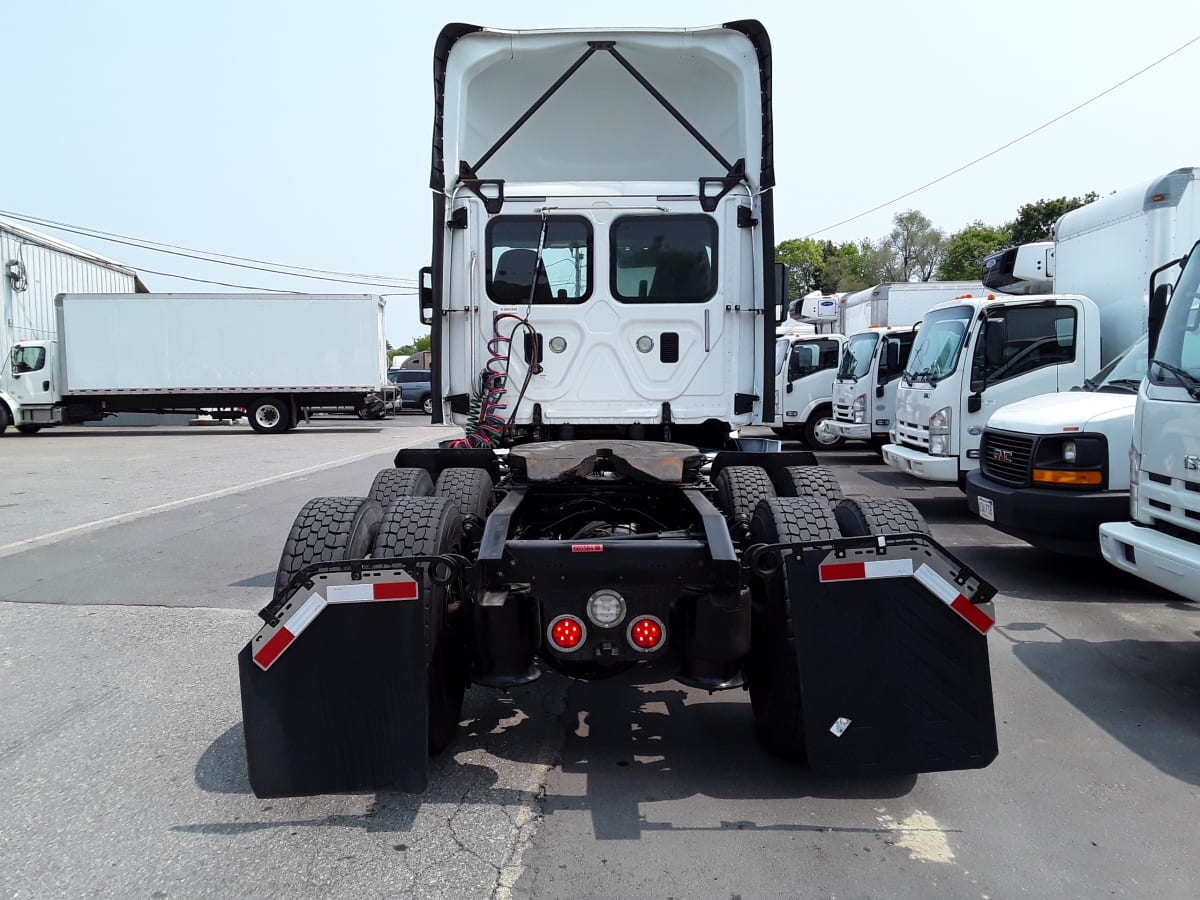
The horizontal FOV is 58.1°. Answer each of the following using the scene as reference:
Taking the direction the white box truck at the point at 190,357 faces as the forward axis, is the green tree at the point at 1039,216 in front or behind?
behind

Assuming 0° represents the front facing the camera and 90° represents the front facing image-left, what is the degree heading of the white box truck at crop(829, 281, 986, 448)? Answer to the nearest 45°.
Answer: approximately 45°

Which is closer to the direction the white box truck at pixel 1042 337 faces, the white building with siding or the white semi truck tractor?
the white semi truck tractor

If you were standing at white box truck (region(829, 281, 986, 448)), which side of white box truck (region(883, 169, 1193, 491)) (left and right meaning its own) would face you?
right

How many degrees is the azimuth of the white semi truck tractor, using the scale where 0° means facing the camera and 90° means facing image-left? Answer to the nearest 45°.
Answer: approximately 180°

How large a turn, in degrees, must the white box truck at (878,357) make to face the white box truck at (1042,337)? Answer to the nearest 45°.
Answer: approximately 45° to its left

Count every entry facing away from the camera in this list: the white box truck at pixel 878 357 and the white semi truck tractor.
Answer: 1

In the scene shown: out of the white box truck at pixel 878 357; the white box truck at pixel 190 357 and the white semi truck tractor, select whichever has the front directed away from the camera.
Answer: the white semi truck tractor

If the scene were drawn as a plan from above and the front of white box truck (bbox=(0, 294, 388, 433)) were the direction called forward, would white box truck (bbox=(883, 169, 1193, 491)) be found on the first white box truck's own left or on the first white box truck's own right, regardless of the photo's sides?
on the first white box truck's own left

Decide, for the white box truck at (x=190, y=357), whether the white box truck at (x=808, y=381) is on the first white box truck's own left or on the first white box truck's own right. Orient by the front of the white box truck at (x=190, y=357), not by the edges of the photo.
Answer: on the first white box truck's own left

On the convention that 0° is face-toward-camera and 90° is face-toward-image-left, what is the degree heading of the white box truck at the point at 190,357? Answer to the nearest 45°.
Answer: approximately 90°

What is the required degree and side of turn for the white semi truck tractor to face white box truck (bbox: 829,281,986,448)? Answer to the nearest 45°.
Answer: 0° — it already faces it
